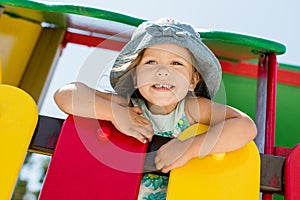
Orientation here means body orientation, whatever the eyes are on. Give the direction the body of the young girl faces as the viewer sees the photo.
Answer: toward the camera
